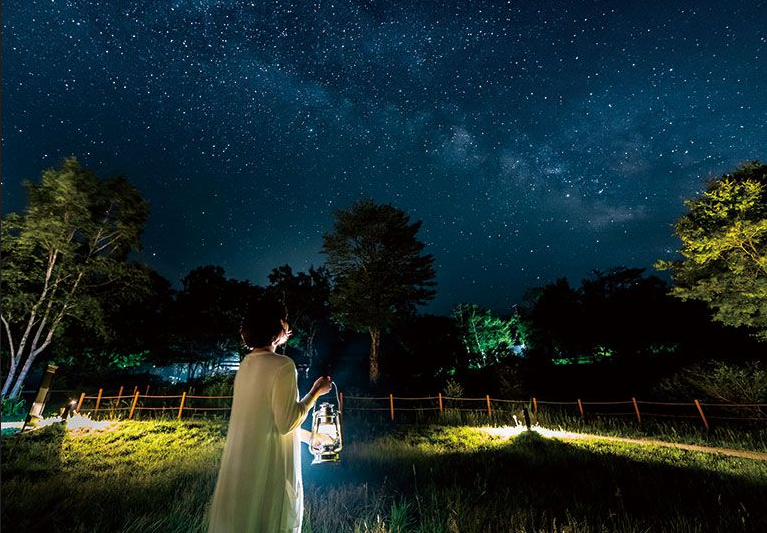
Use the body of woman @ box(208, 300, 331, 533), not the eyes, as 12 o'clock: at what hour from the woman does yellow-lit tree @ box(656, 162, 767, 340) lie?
The yellow-lit tree is roughly at 1 o'clock from the woman.

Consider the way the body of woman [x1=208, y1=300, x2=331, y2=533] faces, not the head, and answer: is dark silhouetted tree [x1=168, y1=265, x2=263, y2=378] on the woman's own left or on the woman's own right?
on the woman's own left

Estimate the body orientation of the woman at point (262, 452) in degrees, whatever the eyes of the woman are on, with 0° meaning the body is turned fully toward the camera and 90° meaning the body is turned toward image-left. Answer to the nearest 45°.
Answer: approximately 225°

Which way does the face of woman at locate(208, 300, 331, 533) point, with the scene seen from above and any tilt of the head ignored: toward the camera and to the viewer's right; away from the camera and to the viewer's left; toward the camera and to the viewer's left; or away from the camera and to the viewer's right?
away from the camera and to the viewer's right
